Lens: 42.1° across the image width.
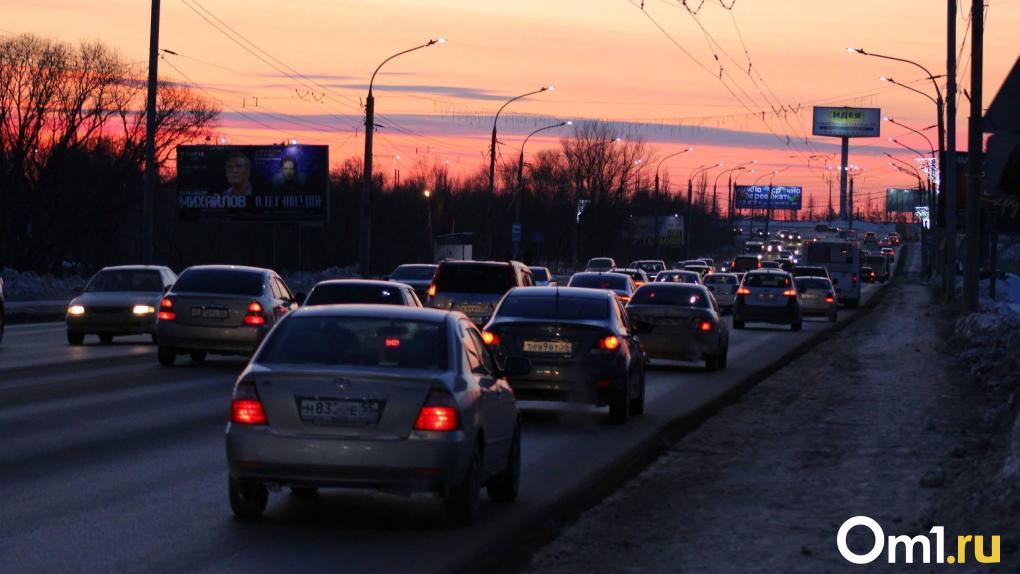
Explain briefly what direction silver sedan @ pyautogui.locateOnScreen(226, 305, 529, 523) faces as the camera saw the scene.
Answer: facing away from the viewer

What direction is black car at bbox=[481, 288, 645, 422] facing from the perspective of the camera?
away from the camera

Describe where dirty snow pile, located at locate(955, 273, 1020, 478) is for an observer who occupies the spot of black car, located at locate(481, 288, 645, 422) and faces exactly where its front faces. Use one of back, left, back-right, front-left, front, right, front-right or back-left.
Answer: front-right

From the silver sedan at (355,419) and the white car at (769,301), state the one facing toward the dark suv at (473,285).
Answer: the silver sedan

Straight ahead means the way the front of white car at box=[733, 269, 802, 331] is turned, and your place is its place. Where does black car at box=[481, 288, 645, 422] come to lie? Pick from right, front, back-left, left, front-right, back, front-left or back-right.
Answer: back

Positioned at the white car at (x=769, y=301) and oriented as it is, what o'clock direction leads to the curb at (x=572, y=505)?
The curb is roughly at 6 o'clock from the white car.

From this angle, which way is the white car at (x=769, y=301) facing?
away from the camera

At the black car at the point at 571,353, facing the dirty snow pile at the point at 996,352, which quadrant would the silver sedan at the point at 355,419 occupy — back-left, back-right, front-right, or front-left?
back-right

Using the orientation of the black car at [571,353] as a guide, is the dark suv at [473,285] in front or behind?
in front
